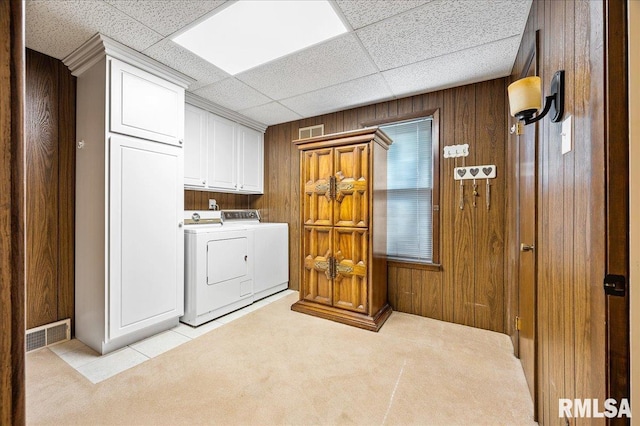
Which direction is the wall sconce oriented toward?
to the viewer's left

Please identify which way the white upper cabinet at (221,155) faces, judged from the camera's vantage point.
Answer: facing the viewer and to the right of the viewer

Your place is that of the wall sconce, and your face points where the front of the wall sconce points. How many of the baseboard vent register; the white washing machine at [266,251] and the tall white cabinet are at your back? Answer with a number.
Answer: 0

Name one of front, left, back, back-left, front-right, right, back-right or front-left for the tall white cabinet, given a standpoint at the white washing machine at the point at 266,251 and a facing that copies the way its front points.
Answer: right

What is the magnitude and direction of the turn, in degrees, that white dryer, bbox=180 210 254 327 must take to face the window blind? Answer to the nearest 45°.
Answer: approximately 45° to its left

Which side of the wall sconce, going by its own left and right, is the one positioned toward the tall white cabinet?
front

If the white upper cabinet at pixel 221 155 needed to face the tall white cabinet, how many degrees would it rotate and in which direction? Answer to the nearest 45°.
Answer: approximately 90° to its right

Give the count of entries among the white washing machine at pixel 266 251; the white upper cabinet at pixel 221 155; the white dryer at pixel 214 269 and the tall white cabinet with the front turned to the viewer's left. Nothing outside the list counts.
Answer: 0

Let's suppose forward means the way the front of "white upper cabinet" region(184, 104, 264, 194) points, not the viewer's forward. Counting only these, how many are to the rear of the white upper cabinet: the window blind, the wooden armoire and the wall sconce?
0

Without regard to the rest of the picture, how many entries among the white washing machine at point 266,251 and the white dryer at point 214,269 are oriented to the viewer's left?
0

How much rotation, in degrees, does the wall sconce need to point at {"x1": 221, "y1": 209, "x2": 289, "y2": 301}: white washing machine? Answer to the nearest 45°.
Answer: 0° — it already faces it
